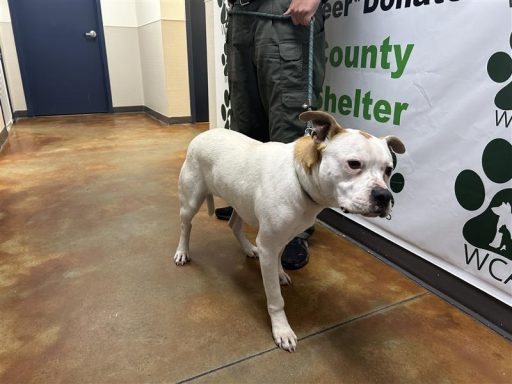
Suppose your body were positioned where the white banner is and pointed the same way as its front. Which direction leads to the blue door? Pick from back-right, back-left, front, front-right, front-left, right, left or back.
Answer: right

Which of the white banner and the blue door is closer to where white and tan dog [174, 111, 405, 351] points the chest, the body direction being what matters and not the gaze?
the white banner

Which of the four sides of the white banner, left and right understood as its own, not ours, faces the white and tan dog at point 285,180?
front

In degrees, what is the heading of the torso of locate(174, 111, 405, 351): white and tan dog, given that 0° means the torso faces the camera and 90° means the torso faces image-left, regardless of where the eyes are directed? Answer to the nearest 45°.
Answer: approximately 315°

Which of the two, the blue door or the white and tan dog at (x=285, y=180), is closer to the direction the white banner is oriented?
the white and tan dog

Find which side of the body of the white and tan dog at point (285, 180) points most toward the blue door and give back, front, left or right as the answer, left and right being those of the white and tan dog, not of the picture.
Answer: back

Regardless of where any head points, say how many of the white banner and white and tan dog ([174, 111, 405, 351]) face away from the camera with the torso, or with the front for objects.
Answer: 0
